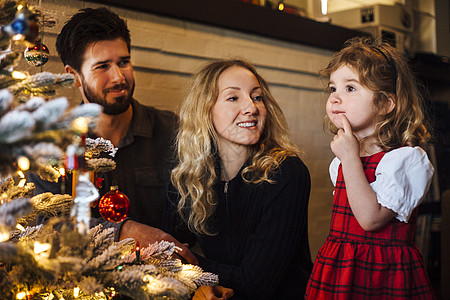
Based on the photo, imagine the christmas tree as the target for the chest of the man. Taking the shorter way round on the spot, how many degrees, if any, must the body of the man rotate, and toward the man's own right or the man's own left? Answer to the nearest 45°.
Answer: approximately 45° to the man's own right

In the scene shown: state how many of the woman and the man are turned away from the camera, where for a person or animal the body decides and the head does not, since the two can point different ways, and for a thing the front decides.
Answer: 0

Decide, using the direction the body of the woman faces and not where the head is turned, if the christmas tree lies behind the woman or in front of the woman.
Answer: in front

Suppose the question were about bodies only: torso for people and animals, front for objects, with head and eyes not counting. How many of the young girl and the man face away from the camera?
0

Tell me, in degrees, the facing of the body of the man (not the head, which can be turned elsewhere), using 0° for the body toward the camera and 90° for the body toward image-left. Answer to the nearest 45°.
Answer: approximately 315°

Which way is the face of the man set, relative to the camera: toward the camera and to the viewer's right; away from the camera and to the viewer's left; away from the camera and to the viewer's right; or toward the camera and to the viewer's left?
toward the camera and to the viewer's right

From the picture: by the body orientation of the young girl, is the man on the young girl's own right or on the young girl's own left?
on the young girl's own right

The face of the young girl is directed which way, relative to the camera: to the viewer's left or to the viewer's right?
to the viewer's left

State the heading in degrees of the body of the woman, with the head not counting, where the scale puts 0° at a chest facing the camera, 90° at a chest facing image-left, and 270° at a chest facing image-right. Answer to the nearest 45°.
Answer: approximately 45°

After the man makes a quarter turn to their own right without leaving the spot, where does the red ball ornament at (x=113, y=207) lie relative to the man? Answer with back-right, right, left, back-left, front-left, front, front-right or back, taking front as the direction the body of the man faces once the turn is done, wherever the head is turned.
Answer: front-left

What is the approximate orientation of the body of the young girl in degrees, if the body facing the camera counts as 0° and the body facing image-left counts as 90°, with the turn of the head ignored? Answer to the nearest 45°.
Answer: approximately 45°

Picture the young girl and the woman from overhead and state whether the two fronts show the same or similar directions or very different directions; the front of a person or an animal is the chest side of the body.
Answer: same or similar directions

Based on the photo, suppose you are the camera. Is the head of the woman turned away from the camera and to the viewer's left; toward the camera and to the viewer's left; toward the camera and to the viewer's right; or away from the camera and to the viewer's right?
toward the camera and to the viewer's right

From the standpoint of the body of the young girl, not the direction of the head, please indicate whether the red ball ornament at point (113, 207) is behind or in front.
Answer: in front

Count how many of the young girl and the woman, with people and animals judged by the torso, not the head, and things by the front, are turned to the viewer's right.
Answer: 0
